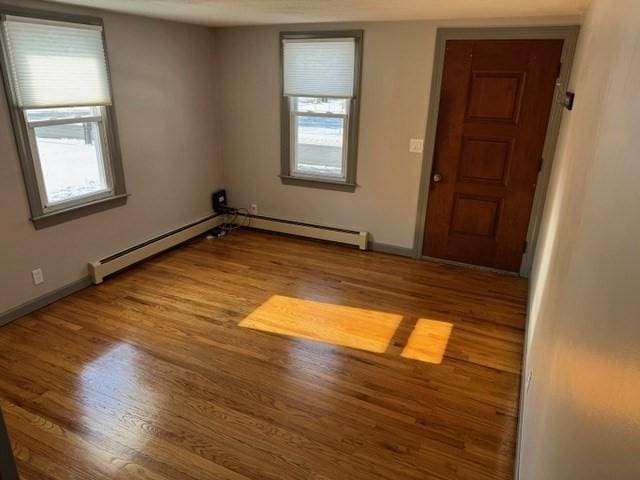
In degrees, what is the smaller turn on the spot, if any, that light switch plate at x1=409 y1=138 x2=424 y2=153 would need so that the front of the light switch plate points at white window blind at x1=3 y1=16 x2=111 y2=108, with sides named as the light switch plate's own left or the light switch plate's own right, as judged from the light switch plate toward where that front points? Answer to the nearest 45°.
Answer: approximately 45° to the light switch plate's own right

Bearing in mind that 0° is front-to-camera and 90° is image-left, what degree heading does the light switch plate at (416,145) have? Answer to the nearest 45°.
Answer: approximately 0°

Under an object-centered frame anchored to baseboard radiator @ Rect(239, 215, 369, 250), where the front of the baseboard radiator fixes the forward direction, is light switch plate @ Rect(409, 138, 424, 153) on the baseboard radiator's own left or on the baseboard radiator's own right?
on the baseboard radiator's own left

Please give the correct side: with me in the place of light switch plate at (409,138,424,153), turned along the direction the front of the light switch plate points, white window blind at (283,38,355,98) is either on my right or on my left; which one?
on my right

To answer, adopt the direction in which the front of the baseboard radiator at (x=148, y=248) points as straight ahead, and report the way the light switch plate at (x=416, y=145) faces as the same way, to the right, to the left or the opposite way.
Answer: to the right

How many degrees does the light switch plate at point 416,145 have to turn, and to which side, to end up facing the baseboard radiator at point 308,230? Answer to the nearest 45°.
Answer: approximately 90° to its right

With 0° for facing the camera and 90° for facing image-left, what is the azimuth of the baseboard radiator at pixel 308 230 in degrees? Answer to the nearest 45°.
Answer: approximately 45°

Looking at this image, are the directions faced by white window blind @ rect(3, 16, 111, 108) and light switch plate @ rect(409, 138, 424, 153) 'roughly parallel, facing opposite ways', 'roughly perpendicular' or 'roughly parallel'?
roughly perpendicular

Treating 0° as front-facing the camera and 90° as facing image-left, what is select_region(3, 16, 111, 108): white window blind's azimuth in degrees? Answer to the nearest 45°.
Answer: approximately 315°
